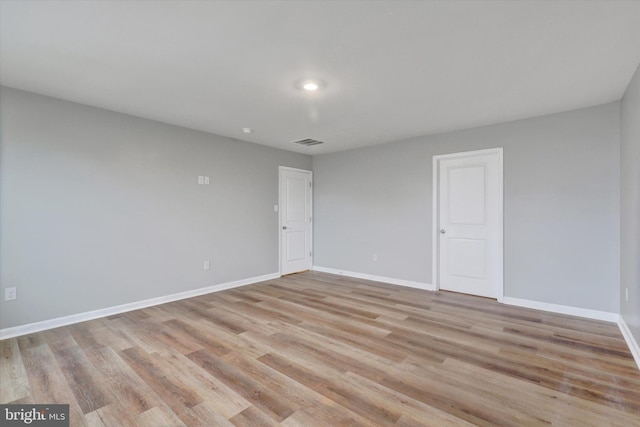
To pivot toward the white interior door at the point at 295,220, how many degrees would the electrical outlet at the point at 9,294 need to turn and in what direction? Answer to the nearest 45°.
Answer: approximately 90° to its left

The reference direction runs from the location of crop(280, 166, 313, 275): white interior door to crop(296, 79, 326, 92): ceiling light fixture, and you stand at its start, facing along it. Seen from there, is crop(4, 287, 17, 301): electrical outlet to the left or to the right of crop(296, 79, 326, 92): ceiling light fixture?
right

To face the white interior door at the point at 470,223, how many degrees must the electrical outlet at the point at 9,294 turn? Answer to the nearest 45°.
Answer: approximately 45° to its left

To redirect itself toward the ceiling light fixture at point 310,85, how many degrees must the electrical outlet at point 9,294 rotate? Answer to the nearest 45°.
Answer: approximately 45° to its left

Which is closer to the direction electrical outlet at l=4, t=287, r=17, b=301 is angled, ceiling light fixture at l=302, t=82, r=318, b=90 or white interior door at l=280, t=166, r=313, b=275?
the ceiling light fixture

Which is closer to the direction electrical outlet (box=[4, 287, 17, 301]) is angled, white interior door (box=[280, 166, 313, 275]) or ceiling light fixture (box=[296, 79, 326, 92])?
the ceiling light fixture
